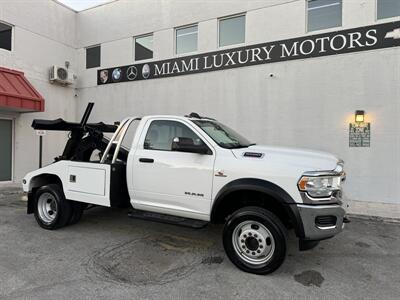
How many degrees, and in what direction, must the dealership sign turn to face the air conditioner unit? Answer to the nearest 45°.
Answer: approximately 45° to its right

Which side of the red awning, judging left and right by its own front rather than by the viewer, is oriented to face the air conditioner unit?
left

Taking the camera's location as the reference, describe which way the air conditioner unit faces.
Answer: facing the viewer and to the right of the viewer

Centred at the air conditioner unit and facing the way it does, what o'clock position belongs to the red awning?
The red awning is roughly at 3 o'clock from the air conditioner unit.

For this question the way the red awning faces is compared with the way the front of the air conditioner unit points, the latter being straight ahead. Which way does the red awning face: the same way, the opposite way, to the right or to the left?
the same way

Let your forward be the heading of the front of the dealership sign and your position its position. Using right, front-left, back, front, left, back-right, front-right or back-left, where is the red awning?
front-right

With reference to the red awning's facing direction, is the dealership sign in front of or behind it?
in front

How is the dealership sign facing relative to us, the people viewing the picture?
facing the viewer and to the left of the viewer

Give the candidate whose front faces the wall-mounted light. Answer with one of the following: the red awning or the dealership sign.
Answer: the red awning

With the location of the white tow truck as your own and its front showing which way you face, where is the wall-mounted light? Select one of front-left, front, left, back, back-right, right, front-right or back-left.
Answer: left

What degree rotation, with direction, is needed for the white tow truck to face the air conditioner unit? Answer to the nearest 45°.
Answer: approximately 180°

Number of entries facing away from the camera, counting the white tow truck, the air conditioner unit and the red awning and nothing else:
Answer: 0

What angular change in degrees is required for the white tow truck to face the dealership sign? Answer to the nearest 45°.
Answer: approximately 90° to its left

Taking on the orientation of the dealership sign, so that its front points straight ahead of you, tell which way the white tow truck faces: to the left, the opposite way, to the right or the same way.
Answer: to the left
